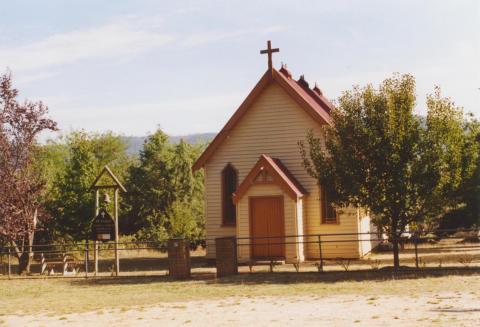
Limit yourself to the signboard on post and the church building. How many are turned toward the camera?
2

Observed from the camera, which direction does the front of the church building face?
facing the viewer

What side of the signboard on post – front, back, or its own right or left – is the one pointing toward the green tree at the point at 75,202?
back

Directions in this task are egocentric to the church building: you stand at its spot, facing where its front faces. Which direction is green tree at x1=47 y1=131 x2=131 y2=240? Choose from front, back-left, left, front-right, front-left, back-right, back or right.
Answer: back-right

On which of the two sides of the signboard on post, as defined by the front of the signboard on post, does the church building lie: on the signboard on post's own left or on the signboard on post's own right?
on the signboard on post's own left

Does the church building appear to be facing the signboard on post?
no

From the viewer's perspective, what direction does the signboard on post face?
toward the camera

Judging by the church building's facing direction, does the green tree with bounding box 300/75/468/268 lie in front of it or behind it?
in front

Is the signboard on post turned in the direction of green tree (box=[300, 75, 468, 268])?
no

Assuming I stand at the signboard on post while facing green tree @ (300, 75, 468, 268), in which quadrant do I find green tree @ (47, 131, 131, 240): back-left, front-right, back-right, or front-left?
back-left

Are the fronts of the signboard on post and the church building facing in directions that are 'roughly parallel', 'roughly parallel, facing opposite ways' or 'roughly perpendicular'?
roughly parallel

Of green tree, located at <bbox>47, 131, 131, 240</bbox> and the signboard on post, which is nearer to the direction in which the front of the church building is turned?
the signboard on post

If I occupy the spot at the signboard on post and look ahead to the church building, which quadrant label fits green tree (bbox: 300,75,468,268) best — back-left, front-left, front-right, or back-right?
front-right
